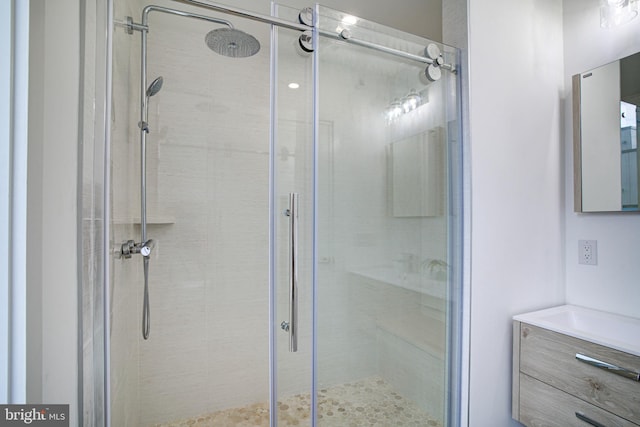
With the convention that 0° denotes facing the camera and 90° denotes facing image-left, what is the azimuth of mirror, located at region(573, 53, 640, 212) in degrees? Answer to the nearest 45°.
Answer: approximately 45°

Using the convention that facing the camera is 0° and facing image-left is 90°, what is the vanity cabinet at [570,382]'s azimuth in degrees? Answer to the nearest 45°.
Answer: approximately 45°
